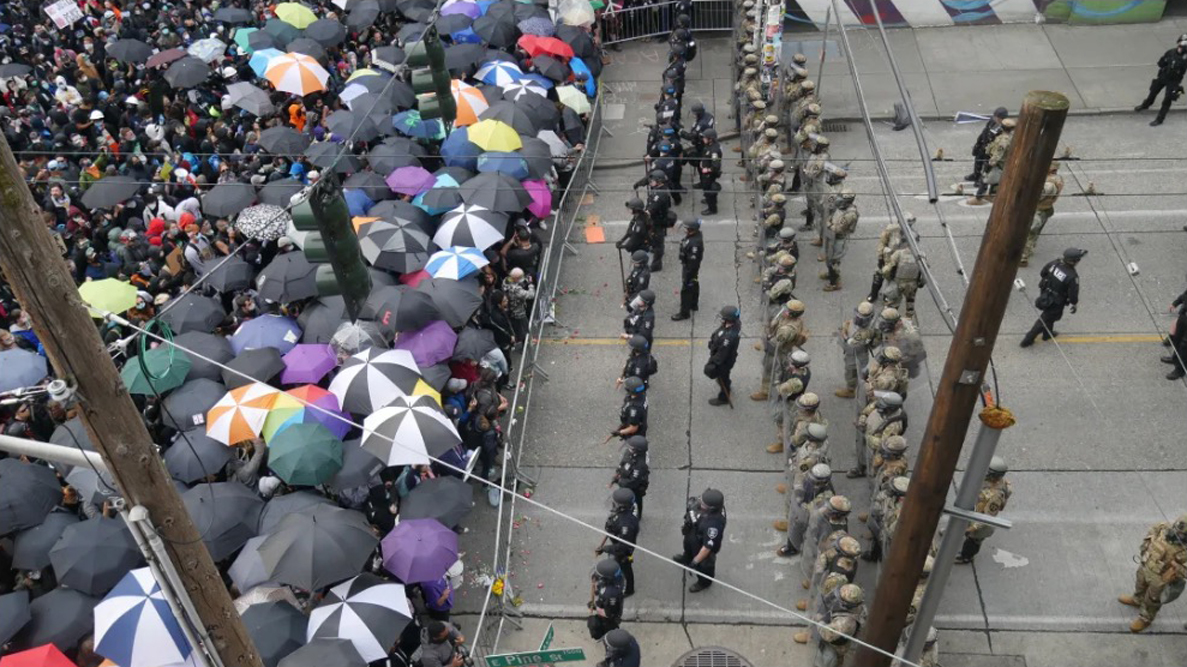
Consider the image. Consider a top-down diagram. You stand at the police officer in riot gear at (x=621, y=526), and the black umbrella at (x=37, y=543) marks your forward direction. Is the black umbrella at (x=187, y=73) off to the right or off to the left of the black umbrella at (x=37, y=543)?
right

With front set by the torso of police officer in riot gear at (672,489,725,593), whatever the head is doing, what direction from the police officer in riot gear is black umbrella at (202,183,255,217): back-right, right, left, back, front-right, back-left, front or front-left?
front-right

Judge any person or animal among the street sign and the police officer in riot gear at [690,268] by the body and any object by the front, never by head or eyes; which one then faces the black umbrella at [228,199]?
the police officer in riot gear

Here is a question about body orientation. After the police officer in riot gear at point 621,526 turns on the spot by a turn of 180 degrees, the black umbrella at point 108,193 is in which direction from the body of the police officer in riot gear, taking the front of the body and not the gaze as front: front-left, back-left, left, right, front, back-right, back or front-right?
back-left

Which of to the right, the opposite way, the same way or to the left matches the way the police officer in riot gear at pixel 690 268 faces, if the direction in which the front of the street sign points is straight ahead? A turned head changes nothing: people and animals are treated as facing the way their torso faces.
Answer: to the right

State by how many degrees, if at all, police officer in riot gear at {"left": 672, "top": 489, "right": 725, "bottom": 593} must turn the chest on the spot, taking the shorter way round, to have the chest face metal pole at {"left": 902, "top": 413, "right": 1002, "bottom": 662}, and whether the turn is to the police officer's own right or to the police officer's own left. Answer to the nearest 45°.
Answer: approximately 135° to the police officer's own left

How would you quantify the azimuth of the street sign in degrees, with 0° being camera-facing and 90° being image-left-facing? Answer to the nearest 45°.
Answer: approximately 0°

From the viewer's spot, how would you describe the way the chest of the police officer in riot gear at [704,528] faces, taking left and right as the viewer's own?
facing to the left of the viewer

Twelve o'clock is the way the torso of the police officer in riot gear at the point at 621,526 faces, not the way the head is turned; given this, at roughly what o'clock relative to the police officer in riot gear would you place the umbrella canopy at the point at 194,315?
The umbrella canopy is roughly at 1 o'clock from the police officer in riot gear.

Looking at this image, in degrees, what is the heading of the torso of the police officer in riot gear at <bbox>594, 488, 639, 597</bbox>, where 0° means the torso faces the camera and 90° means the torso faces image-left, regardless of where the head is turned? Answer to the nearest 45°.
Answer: approximately 90°

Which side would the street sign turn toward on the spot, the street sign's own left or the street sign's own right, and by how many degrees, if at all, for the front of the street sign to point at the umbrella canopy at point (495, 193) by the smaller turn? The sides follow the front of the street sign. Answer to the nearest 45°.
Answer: approximately 180°

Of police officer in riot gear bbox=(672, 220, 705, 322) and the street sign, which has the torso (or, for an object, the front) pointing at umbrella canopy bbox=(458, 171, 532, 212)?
the police officer in riot gear

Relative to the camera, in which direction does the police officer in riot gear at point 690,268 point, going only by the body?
to the viewer's left

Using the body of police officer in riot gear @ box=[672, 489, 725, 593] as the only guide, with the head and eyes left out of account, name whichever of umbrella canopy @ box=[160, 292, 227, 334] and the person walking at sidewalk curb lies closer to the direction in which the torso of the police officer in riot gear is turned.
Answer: the umbrella canopy

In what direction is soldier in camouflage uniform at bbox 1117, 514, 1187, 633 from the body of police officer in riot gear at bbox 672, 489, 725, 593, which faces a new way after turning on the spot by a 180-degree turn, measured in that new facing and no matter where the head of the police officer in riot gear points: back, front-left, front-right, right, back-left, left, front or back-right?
front

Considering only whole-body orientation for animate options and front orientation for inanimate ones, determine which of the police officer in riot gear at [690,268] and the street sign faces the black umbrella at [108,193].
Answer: the police officer in riot gear

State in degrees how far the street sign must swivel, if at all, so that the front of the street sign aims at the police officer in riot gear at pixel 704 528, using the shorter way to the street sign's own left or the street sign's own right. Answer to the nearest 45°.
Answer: approximately 135° to the street sign's own left
